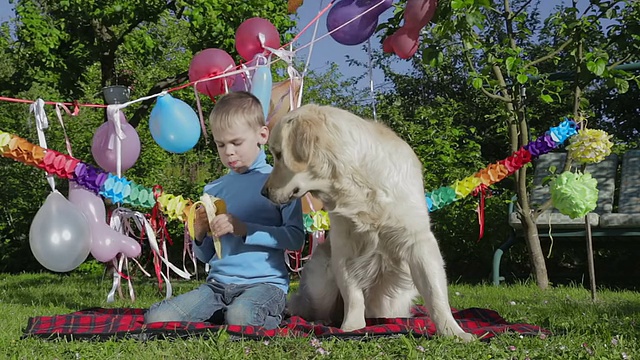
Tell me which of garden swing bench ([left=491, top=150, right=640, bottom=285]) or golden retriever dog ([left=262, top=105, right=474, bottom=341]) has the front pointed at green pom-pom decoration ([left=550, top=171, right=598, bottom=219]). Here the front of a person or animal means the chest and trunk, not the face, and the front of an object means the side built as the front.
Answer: the garden swing bench

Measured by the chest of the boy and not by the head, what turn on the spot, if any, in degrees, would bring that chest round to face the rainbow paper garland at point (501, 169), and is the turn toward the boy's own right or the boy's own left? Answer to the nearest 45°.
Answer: approximately 135° to the boy's own left

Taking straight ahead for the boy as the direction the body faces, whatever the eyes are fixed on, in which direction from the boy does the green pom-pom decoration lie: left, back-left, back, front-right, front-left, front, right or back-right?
back-left

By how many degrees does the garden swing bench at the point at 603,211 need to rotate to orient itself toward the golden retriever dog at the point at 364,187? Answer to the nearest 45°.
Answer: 0° — it already faces it

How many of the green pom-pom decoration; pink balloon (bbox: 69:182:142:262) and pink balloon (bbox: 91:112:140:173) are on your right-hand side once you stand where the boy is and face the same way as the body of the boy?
2

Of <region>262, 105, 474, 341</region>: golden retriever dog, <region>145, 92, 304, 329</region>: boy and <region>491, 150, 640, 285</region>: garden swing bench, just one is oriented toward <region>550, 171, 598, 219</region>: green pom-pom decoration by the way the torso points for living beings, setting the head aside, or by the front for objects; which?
the garden swing bench

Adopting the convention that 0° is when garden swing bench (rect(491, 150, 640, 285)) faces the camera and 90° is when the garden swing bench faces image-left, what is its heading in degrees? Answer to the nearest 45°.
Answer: approximately 0°
